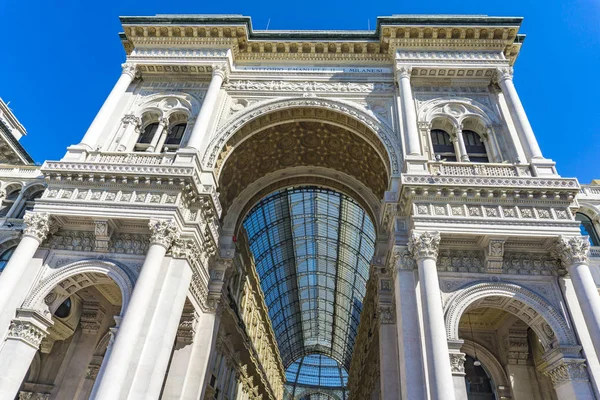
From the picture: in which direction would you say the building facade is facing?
toward the camera
